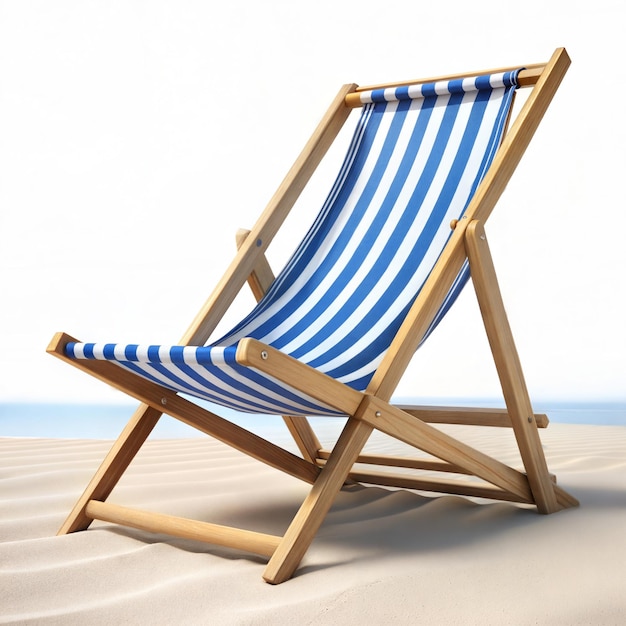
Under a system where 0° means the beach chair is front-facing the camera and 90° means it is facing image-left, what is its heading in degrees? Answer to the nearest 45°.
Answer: approximately 45°
